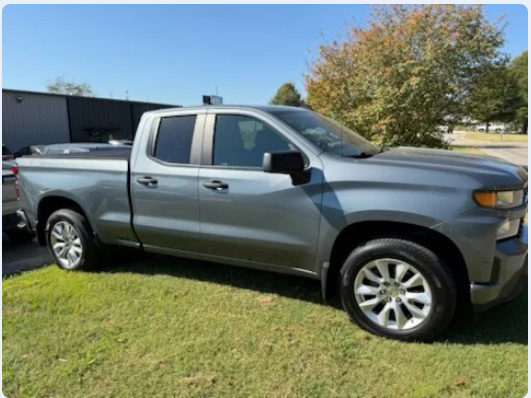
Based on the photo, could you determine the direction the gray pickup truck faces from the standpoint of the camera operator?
facing the viewer and to the right of the viewer

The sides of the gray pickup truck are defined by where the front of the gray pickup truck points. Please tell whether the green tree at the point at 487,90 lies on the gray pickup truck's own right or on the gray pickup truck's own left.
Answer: on the gray pickup truck's own left

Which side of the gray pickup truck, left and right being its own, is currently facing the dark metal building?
back

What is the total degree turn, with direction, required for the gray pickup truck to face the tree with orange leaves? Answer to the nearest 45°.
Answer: approximately 135° to its left

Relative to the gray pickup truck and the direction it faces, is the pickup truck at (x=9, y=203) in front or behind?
behind
